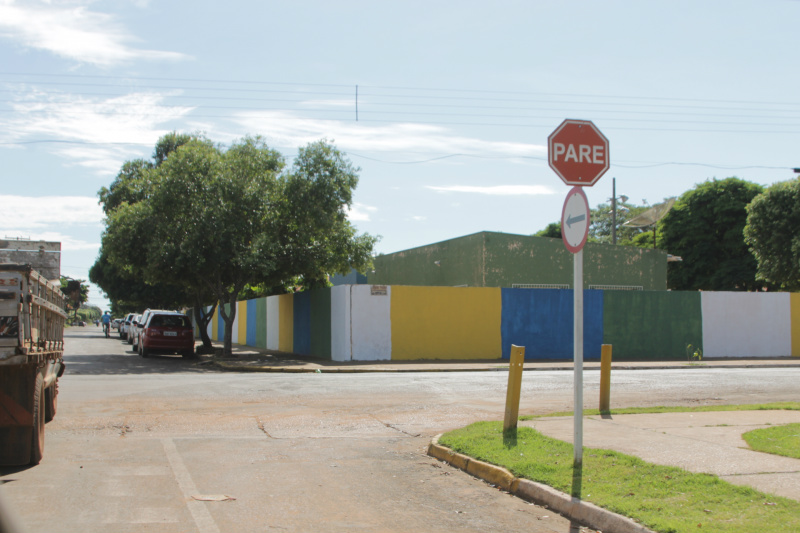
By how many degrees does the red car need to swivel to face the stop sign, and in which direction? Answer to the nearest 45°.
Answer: approximately 180°

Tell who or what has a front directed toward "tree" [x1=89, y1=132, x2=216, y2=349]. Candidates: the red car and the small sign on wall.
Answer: the red car

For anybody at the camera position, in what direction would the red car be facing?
facing away from the viewer

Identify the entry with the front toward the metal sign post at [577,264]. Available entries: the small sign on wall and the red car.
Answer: the small sign on wall

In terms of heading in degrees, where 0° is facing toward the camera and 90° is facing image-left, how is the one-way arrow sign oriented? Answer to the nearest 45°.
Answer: approximately 45°

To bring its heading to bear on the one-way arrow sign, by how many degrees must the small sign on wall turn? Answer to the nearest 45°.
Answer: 0° — it already faces it

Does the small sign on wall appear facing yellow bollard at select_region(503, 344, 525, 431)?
yes

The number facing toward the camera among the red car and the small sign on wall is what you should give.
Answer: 1

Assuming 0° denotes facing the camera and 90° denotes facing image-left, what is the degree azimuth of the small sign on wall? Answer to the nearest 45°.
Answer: approximately 0°

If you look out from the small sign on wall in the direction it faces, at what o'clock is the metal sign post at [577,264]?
The metal sign post is roughly at 12 o'clock from the small sign on wall.

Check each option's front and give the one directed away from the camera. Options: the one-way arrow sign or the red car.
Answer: the red car
